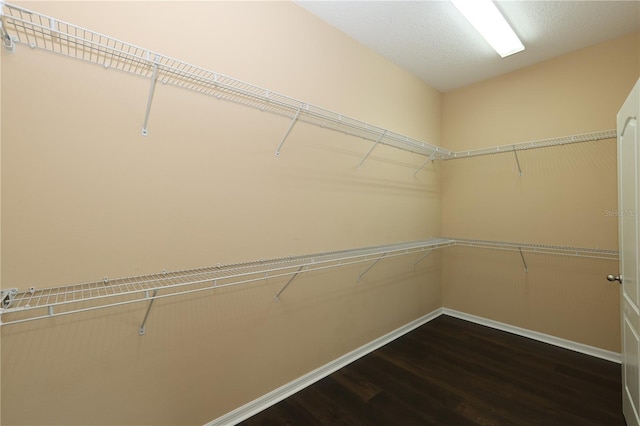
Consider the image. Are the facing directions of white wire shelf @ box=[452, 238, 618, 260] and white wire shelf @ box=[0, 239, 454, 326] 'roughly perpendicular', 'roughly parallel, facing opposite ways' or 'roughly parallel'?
roughly perpendicular

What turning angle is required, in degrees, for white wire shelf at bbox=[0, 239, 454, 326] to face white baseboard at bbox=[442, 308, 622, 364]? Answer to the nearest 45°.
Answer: approximately 45° to its left

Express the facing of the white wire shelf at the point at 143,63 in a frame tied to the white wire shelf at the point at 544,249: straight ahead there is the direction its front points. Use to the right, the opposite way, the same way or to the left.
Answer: to the left

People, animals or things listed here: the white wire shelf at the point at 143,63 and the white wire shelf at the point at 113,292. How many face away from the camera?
0

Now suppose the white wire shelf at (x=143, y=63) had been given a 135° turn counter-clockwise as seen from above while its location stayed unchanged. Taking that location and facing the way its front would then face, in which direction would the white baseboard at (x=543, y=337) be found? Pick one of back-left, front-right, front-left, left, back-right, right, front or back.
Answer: right

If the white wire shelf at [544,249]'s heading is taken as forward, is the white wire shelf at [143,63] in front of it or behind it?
in front

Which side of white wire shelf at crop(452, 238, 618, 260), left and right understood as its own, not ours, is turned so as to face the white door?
front

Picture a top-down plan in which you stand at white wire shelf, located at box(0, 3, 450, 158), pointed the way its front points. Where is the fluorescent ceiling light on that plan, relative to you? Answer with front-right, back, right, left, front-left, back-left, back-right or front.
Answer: front-left
